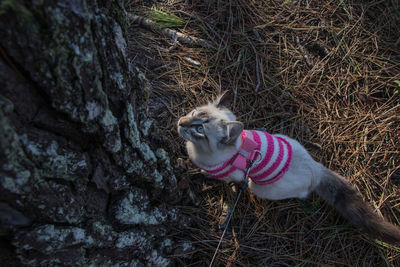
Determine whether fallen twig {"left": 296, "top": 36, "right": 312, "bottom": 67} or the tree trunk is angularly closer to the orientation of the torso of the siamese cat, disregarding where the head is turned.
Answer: the tree trunk

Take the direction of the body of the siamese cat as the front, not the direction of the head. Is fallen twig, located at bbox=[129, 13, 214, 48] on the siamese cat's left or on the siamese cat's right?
on the siamese cat's right

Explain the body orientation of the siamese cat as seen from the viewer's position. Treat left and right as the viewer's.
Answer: facing to the left of the viewer

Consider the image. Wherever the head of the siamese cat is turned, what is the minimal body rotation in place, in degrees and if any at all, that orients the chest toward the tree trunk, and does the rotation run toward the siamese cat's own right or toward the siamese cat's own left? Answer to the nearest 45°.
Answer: approximately 45° to the siamese cat's own left

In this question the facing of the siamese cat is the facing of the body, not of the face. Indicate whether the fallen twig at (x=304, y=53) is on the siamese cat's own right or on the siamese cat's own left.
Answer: on the siamese cat's own right
